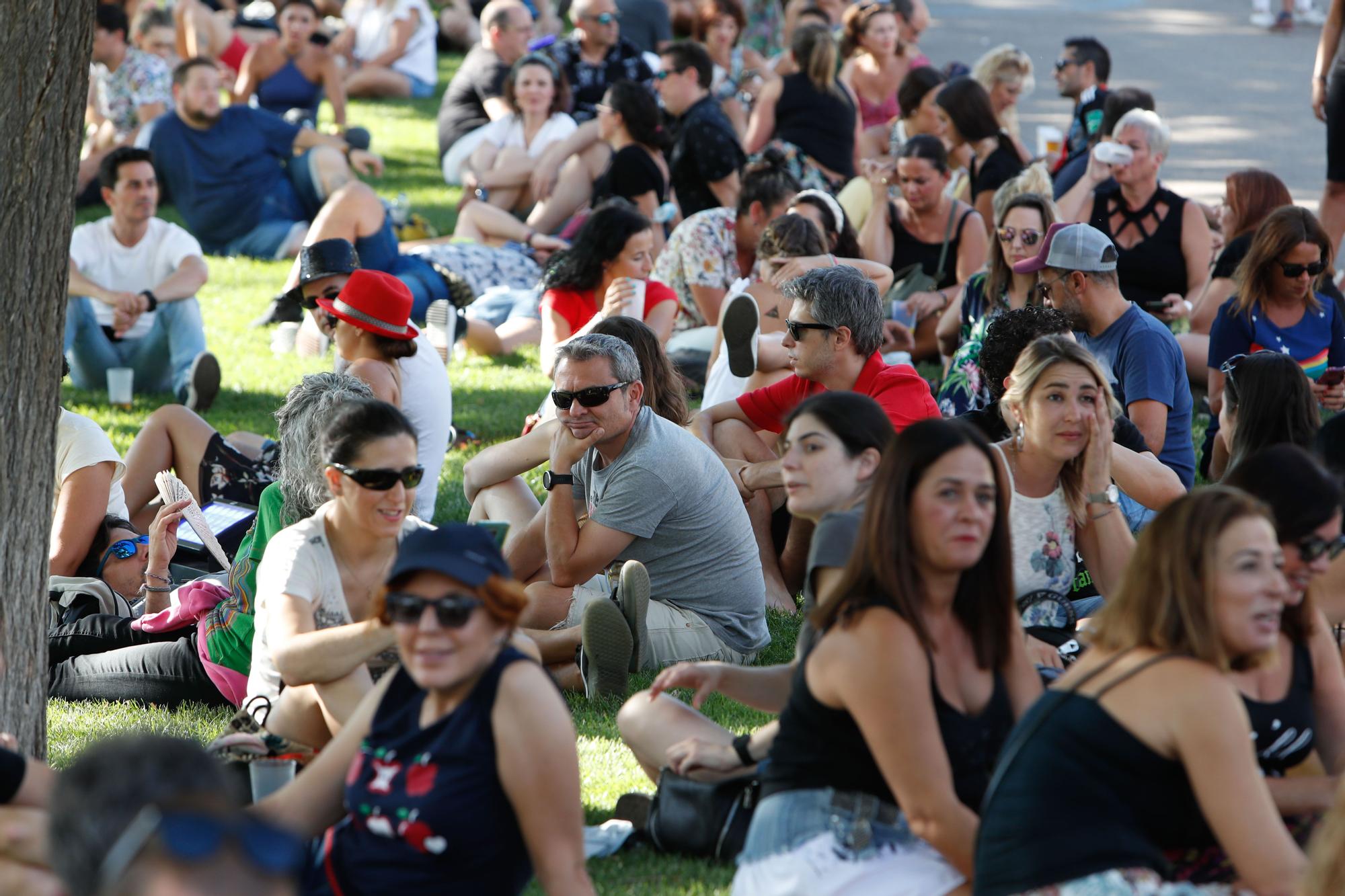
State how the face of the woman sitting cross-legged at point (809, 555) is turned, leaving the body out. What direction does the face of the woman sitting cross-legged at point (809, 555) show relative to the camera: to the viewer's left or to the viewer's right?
to the viewer's left

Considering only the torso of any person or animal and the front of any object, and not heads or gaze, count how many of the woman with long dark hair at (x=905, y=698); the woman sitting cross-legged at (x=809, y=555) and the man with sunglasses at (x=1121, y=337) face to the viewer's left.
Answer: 2

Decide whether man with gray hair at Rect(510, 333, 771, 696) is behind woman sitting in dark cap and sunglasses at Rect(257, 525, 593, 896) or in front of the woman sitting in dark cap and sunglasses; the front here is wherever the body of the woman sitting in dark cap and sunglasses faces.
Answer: behind

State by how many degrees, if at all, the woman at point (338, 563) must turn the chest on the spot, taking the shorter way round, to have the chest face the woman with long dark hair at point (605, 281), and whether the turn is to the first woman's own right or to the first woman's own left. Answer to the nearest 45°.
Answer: approximately 135° to the first woman's own left

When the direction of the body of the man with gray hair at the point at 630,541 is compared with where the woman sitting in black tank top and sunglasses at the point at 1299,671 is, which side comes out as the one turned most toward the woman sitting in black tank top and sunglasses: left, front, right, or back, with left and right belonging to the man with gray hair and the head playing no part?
left

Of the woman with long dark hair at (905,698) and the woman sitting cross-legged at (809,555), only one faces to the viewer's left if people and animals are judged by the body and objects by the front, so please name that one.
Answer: the woman sitting cross-legged

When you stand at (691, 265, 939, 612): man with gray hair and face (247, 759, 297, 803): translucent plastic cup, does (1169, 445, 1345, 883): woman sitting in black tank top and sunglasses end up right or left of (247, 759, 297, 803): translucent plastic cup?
left

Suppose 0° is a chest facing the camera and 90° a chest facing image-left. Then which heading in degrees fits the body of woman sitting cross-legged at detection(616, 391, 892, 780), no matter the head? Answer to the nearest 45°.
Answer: approximately 90°

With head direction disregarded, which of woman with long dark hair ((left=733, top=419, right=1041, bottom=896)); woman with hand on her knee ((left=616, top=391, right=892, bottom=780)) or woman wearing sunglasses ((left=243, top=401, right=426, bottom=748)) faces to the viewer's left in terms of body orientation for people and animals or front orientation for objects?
woman with hand on her knee ((left=616, top=391, right=892, bottom=780))

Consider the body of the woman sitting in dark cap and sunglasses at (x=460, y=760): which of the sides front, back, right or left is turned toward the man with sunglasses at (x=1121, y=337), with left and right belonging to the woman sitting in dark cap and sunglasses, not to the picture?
back

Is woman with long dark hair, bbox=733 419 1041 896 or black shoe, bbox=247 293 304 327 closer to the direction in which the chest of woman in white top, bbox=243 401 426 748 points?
the woman with long dark hair

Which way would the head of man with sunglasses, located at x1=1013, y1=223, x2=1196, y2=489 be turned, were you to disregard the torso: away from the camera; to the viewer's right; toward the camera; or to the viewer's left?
to the viewer's left

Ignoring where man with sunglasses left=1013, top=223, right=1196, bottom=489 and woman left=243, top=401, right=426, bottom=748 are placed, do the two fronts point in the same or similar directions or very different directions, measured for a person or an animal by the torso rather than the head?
very different directions

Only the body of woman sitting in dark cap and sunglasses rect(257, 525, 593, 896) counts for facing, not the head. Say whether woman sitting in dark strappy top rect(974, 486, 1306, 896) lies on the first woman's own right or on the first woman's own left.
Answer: on the first woman's own left

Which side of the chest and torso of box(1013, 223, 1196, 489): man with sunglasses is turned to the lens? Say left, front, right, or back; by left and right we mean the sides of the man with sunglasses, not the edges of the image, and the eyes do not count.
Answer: left
